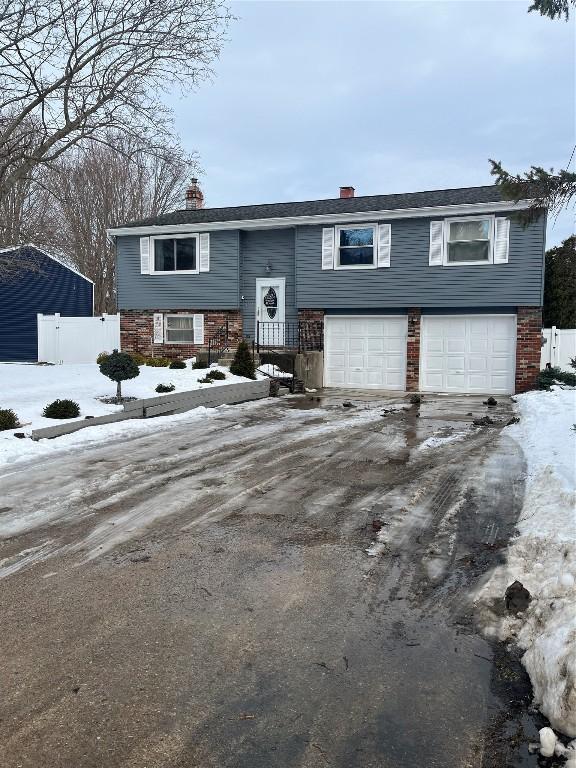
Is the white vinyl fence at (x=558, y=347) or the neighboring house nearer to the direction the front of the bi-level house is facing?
the white vinyl fence

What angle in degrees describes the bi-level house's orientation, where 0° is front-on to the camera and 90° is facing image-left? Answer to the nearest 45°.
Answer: approximately 0°

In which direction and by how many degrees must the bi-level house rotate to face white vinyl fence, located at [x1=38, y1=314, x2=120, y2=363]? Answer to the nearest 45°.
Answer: approximately 90° to its right

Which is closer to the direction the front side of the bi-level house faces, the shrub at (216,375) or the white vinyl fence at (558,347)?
the shrub

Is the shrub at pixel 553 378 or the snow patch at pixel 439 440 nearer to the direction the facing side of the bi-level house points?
the snow patch

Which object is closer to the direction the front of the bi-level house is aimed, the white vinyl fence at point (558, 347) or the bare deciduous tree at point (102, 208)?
the white vinyl fence

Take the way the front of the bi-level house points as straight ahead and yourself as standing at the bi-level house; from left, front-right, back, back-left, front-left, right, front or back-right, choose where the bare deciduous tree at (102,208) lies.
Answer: back-right

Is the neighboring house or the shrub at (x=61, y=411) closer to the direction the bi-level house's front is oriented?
the shrub

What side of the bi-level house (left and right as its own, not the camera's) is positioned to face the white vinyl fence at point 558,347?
left

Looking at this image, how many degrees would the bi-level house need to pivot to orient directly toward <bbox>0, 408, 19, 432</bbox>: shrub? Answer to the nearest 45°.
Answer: approximately 45° to its right

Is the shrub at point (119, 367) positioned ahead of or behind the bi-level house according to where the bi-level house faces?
ahead

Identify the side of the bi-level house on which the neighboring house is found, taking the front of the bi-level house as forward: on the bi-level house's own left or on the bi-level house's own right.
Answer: on the bi-level house's own right
